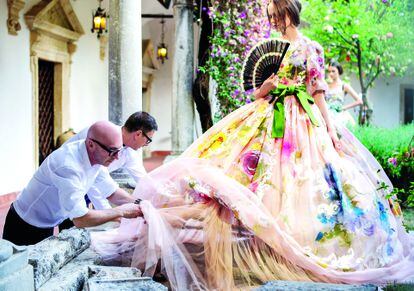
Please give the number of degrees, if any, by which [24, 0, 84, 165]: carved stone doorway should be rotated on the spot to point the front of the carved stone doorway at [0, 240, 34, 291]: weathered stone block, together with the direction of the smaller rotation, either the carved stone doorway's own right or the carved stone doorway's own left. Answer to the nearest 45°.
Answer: approximately 45° to the carved stone doorway's own right

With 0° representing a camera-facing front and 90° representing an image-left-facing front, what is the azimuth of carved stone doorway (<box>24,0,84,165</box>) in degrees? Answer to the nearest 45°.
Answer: approximately 315°

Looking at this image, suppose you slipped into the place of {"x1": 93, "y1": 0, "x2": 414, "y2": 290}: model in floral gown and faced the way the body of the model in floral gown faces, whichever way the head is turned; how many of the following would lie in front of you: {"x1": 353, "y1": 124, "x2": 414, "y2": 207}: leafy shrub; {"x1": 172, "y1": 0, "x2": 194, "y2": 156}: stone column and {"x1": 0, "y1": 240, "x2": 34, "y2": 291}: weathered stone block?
1

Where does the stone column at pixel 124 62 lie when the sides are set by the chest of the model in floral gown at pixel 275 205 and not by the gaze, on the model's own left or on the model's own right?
on the model's own right

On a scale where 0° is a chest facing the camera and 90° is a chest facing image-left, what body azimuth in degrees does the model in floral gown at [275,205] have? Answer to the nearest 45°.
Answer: approximately 45°

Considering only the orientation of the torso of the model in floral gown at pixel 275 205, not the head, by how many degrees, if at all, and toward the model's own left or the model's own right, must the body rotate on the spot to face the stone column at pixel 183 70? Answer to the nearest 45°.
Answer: approximately 135° to the model's own right

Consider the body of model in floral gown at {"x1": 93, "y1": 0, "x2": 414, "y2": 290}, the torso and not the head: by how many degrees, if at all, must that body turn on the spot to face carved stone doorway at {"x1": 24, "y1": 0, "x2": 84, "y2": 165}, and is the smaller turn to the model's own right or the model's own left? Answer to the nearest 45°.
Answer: approximately 90° to the model's own right

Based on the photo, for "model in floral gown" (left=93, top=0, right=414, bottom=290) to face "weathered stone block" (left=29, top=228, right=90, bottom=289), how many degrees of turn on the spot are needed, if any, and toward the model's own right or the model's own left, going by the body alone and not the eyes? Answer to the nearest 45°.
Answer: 0° — they already face it
